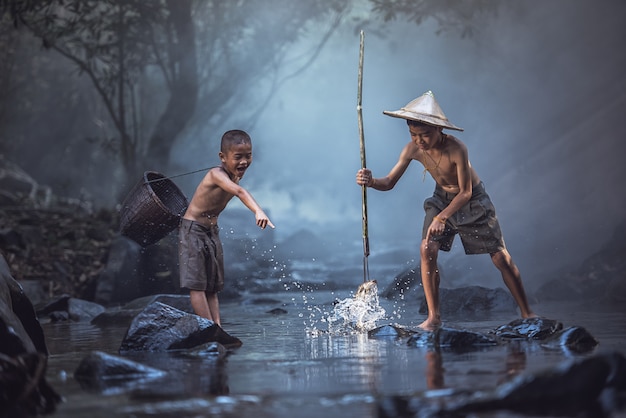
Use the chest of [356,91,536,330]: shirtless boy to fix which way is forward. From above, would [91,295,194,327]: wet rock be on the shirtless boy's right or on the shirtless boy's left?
on the shirtless boy's right

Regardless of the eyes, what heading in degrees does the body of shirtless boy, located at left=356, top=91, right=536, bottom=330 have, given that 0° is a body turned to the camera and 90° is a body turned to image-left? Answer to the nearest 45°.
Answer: approximately 45°

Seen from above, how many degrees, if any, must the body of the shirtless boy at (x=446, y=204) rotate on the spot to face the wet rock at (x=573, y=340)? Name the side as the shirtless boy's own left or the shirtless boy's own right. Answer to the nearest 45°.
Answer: approximately 90° to the shirtless boy's own left

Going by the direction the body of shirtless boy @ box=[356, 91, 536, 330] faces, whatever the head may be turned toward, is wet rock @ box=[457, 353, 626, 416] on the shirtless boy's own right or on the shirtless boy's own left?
on the shirtless boy's own left

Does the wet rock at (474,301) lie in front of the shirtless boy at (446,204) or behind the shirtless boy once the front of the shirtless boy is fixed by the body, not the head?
behind
